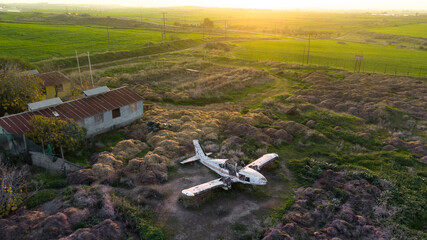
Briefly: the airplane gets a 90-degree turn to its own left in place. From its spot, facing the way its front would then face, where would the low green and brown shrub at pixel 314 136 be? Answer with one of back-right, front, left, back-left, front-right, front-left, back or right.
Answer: front

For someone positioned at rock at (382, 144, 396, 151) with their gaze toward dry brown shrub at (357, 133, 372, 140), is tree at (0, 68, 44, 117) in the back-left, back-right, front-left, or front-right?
front-left

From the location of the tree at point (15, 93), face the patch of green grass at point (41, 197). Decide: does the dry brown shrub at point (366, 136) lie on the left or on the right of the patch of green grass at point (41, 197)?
left

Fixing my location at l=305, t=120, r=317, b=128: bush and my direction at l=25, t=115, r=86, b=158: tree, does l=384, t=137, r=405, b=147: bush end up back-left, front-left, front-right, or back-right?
back-left

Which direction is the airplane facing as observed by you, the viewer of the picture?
facing the viewer and to the right of the viewer

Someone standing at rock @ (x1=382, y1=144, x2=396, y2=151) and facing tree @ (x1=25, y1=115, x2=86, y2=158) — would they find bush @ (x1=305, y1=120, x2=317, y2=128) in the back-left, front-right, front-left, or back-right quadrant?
front-right

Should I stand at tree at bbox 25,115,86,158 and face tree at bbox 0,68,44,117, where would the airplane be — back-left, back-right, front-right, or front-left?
back-right

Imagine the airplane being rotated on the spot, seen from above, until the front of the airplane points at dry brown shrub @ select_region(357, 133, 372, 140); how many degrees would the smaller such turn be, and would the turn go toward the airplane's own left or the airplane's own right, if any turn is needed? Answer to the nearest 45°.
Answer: approximately 90° to the airplane's own left

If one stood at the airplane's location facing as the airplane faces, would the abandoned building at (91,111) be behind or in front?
behind

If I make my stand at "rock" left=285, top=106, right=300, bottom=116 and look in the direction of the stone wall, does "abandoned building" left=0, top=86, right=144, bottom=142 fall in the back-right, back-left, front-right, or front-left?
front-right

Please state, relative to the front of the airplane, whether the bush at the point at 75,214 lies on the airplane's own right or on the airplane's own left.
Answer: on the airplane's own right

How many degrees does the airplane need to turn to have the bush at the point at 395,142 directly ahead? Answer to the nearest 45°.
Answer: approximately 90° to its left

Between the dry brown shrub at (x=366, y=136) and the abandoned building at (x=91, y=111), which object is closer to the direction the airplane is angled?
the dry brown shrub

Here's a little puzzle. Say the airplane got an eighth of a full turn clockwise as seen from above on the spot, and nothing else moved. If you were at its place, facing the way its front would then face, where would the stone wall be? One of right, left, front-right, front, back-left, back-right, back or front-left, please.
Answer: right

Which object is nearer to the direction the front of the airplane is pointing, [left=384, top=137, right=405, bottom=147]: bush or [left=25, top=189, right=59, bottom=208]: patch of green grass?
the bush

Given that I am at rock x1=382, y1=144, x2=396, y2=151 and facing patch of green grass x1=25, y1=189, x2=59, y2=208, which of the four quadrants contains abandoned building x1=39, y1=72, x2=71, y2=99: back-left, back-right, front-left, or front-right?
front-right

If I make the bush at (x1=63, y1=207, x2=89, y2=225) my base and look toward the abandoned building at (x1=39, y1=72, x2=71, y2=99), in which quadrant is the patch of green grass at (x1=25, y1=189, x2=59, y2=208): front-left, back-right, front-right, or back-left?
front-left

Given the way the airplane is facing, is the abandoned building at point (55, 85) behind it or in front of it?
behind

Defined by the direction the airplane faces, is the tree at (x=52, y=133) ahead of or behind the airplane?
behind

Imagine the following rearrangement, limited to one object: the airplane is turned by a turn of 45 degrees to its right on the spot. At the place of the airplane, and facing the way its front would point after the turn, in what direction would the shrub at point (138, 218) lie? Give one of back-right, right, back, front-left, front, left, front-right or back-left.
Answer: front-right
